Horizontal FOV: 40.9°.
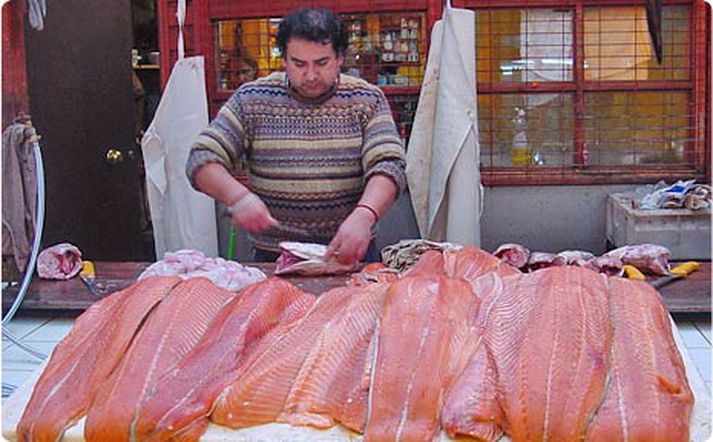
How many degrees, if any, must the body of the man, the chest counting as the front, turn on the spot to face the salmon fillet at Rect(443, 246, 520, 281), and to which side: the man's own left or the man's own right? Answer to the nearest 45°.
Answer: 0° — they already face it

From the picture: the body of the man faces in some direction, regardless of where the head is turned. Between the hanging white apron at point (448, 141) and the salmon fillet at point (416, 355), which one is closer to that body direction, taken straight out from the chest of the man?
the salmon fillet

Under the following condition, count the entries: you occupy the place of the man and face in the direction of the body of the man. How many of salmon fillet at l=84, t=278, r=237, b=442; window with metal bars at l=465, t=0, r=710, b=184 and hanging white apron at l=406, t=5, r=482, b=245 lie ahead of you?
1

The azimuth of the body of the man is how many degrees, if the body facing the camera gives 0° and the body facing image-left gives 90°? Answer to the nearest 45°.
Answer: approximately 0°

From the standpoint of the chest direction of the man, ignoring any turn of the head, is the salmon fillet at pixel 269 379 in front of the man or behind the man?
in front

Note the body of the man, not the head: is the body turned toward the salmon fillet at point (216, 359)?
yes

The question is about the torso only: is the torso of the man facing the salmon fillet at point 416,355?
yes

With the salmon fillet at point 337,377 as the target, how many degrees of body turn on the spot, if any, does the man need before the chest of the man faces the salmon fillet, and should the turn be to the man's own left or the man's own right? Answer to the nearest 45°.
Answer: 0° — they already face it

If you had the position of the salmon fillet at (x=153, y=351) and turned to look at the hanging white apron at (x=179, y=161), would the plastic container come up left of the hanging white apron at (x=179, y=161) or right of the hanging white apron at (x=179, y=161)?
right

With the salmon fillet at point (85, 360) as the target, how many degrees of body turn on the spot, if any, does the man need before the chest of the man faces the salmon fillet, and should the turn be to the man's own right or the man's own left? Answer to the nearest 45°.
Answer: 0° — they already face it

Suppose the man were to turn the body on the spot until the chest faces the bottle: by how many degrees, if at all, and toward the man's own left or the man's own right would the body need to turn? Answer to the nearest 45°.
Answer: approximately 135° to the man's own left

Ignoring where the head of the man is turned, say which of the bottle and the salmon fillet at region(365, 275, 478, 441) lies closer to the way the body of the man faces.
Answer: the salmon fillet

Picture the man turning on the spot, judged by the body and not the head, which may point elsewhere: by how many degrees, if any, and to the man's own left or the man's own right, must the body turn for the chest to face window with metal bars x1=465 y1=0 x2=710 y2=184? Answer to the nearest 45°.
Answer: approximately 135° to the man's own left

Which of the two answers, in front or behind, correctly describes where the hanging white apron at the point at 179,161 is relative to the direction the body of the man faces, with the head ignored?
behind

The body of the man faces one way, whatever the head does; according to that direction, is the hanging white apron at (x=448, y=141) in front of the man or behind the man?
behind
